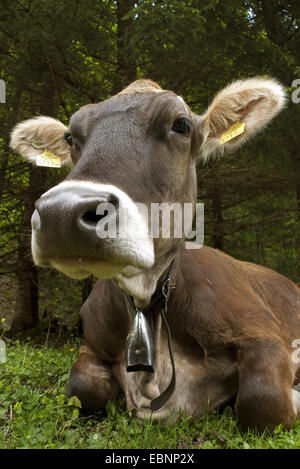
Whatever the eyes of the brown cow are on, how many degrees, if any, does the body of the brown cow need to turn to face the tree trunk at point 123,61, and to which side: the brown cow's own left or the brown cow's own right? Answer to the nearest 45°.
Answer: approximately 135° to the brown cow's own right

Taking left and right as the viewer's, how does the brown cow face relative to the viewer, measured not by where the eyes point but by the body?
facing the viewer and to the left of the viewer

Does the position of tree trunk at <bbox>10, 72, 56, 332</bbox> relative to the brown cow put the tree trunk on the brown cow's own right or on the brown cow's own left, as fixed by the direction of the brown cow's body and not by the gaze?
on the brown cow's own right
